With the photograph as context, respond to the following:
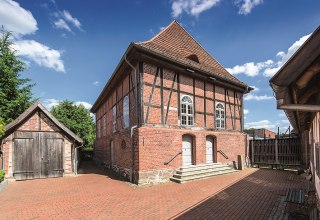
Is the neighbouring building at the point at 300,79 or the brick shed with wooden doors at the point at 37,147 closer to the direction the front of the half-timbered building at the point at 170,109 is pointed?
the neighbouring building

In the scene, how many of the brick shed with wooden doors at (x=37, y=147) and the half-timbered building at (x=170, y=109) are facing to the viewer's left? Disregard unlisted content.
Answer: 0

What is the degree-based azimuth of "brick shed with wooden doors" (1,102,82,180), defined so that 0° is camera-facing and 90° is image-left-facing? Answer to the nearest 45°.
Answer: approximately 0°

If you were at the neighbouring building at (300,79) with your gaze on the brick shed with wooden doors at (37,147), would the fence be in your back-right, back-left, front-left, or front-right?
front-right

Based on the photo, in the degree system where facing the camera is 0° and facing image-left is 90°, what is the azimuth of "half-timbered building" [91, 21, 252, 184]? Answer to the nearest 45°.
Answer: approximately 315°

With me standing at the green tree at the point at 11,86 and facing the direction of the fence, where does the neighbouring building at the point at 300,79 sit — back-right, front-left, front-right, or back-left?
front-right

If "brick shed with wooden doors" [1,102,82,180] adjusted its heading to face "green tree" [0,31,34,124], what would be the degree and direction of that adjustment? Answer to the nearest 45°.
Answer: approximately 180°

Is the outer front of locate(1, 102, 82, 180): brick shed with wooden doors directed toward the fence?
no

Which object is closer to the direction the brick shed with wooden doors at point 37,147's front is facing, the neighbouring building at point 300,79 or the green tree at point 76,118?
the neighbouring building

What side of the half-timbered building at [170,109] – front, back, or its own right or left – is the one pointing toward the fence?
left

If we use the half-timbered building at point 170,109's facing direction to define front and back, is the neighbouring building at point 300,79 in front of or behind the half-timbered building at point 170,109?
in front
